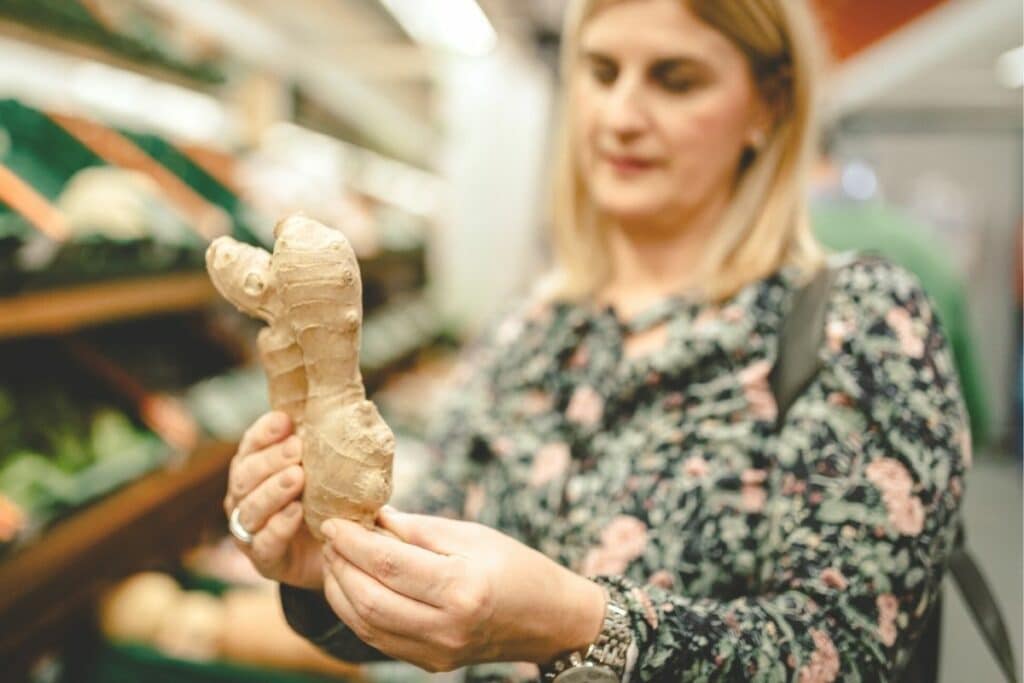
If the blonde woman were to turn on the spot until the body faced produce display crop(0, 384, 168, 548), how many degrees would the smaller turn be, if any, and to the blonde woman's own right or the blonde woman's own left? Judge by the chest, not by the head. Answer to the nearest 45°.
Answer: approximately 90° to the blonde woman's own right

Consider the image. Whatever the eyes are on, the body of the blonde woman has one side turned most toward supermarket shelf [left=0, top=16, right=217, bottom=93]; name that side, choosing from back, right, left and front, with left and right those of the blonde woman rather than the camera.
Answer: right

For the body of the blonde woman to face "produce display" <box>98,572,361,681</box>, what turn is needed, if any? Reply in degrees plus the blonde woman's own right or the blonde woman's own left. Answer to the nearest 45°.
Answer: approximately 90° to the blonde woman's own right

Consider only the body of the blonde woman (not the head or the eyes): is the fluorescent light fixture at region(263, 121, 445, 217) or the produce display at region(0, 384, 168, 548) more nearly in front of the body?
the produce display

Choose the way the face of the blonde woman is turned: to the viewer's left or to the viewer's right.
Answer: to the viewer's left

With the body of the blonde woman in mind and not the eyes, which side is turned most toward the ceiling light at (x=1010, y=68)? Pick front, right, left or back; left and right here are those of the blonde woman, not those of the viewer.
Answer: back

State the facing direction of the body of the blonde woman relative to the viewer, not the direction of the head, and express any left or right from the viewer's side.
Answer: facing the viewer and to the left of the viewer

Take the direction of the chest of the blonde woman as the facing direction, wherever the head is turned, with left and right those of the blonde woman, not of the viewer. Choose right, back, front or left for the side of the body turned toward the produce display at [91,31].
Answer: right

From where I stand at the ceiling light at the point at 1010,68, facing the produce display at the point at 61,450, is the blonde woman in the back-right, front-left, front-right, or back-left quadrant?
front-left
